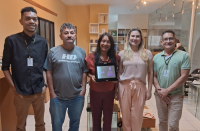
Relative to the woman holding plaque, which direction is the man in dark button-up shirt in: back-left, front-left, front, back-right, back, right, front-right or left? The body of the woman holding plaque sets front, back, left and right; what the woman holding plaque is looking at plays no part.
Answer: right

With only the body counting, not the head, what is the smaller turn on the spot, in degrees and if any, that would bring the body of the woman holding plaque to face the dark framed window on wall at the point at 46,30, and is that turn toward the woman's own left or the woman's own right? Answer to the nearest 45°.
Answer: approximately 135° to the woman's own right

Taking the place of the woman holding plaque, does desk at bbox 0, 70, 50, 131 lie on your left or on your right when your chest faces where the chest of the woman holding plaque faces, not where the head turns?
on your right

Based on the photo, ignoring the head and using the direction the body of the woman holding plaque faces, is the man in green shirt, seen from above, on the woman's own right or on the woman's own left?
on the woman's own left

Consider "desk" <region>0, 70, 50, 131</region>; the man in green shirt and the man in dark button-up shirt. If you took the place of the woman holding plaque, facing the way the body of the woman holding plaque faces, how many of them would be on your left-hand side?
1

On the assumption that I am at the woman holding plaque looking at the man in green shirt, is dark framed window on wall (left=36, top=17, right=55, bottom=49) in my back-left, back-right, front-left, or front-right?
back-left

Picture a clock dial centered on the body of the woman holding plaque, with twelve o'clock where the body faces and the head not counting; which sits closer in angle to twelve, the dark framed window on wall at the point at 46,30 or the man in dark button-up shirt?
the man in dark button-up shirt

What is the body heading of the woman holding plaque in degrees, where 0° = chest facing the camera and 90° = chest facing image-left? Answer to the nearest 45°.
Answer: approximately 0°
